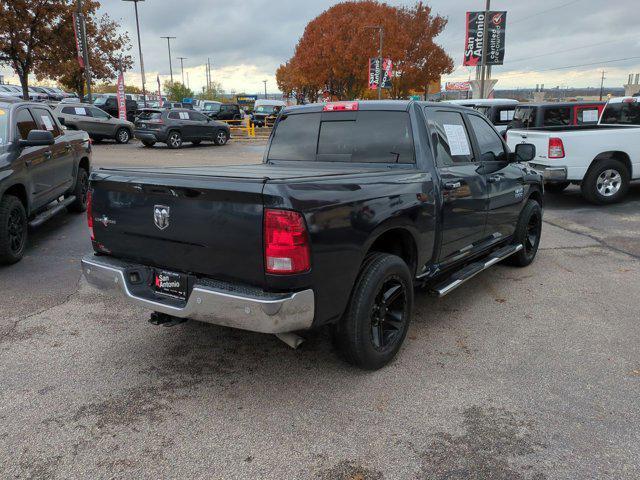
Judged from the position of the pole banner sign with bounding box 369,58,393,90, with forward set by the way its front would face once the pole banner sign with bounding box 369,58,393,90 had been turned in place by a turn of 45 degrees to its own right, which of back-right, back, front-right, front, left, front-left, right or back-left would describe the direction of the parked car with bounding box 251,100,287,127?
front-right

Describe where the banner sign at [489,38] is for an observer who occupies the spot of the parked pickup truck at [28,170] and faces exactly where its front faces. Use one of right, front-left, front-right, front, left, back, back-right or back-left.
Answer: back

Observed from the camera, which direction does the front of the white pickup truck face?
facing away from the viewer and to the right of the viewer

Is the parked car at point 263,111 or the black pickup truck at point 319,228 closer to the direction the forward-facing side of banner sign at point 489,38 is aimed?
the black pickup truck

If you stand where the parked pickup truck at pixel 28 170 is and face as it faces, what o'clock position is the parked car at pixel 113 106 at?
the parked car at pixel 113 106 is roughly at 5 o'clock from the parked pickup truck at pixel 28 170.

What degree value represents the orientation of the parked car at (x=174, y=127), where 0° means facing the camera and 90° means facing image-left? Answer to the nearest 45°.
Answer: approximately 225°

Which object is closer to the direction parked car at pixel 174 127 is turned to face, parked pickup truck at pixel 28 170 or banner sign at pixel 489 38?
the banner sign

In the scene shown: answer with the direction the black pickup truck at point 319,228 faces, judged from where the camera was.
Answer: facing away from the viewer and to the right of the viewer

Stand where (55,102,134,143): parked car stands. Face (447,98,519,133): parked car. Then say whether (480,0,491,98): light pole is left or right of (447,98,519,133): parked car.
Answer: left

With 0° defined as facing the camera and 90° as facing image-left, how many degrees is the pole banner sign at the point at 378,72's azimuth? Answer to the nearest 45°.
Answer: approximately 0°

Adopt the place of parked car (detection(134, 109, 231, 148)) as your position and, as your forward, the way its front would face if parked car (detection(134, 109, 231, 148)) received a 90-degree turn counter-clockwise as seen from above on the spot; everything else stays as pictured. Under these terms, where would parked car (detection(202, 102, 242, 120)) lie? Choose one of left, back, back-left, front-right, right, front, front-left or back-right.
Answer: front-right
